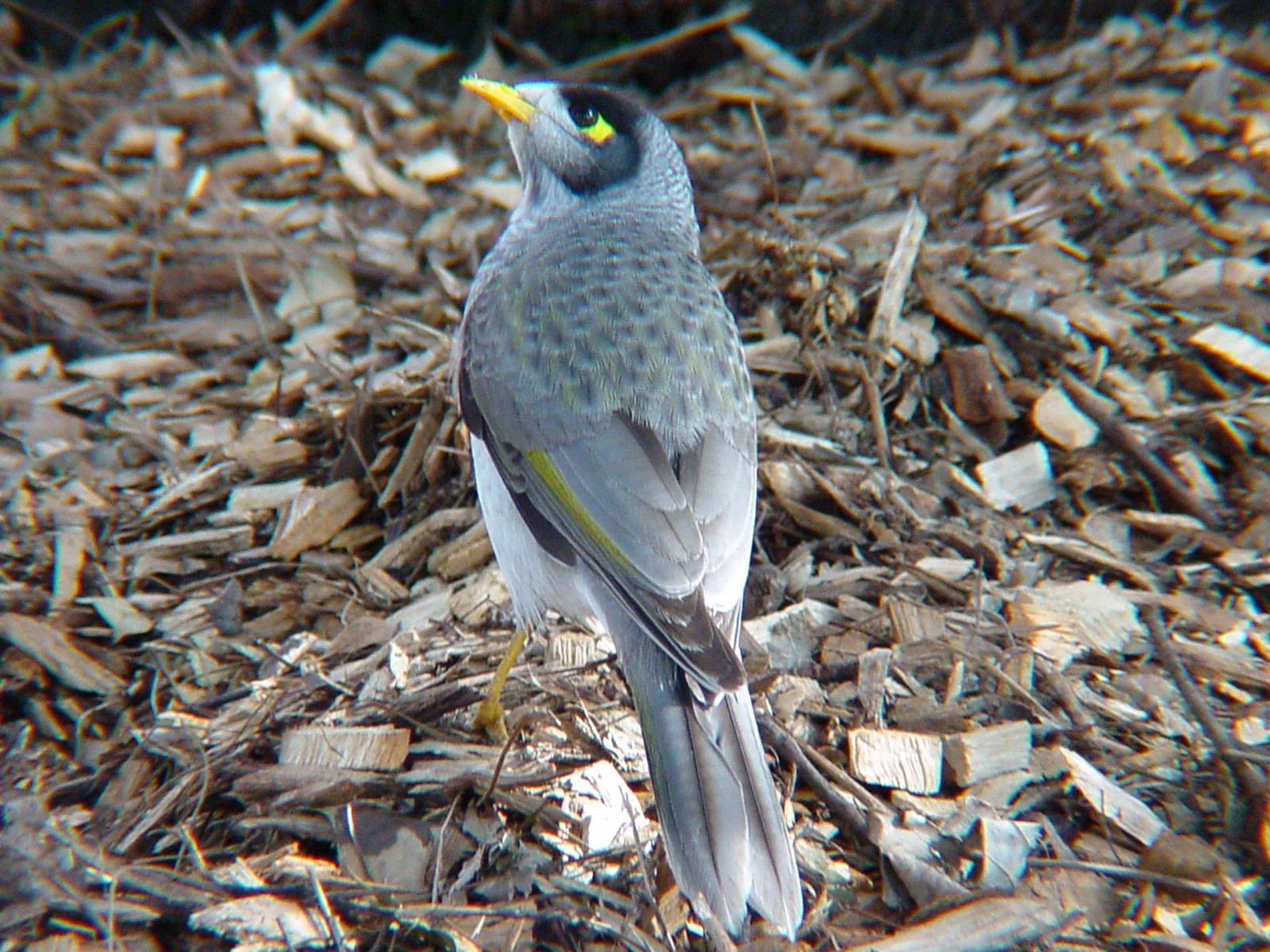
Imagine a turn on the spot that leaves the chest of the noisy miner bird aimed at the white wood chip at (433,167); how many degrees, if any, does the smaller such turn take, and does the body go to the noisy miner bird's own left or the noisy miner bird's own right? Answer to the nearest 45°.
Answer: approximately 45° to the noisy miner bird's own right

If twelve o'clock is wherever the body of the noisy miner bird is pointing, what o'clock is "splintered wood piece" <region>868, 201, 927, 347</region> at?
The splintered wood piece is roughly at 3 o'clock from the noisy miner bird.

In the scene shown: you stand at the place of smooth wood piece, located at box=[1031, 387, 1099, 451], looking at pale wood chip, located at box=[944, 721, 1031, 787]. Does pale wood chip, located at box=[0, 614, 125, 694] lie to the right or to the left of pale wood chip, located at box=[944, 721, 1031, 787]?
right

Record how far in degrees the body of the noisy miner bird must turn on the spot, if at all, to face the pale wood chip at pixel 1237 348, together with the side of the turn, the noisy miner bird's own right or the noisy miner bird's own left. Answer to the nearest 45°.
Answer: approximately 135° to the noisy miner bird's own right

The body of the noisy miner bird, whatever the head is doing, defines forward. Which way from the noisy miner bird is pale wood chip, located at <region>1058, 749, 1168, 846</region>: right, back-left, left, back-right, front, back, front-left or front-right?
back

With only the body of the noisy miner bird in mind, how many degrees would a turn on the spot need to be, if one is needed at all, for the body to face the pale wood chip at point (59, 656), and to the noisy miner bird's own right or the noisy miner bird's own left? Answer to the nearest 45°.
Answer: approximately 45° to the noisy miner bird's own left

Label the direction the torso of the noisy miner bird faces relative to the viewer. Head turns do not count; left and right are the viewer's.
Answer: facing away from the viewer and to the left of the viewer

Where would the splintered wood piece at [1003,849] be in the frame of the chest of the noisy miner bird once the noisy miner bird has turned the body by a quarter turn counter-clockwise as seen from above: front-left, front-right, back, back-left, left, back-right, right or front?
left

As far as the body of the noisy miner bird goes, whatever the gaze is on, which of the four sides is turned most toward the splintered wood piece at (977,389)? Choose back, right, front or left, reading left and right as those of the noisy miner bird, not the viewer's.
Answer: right
